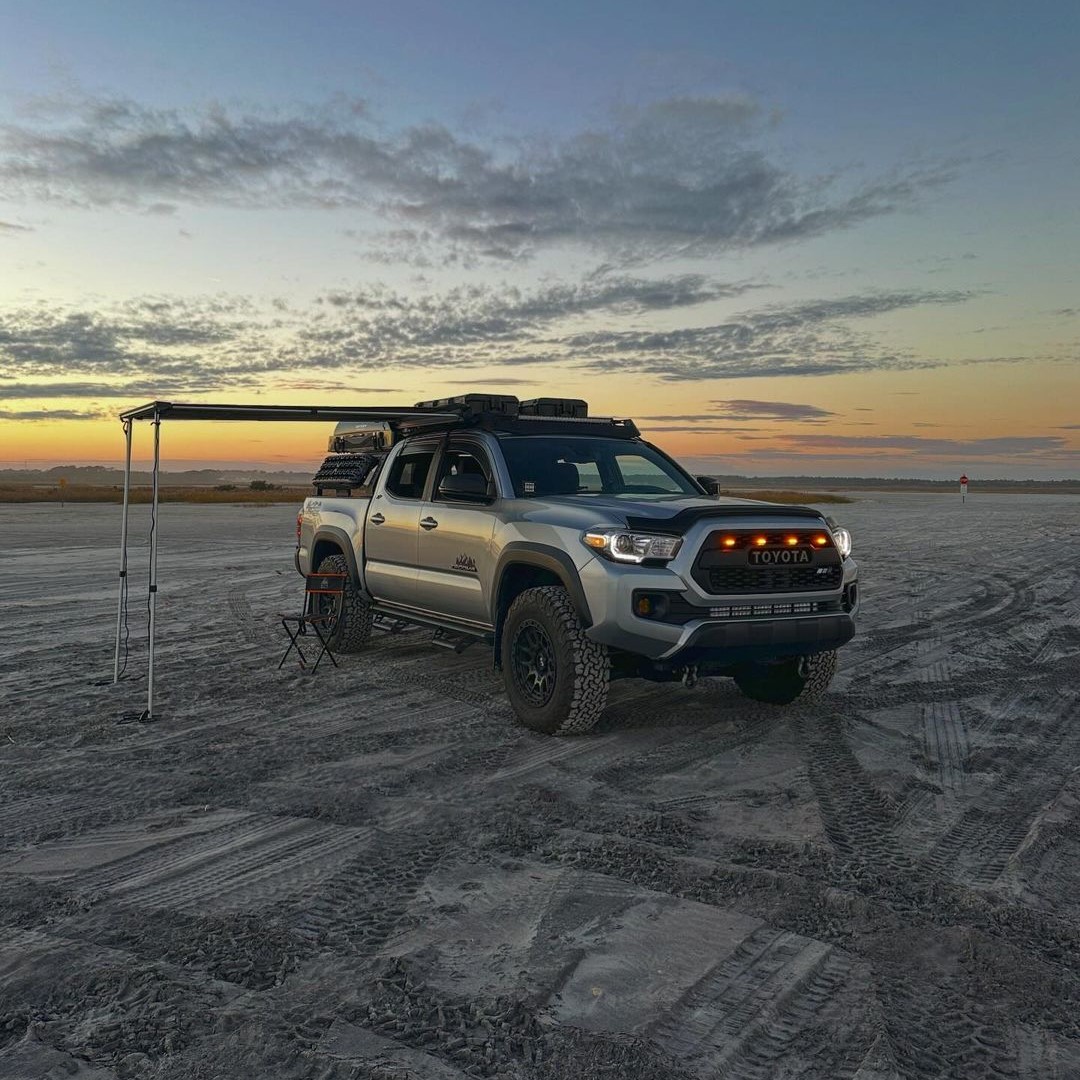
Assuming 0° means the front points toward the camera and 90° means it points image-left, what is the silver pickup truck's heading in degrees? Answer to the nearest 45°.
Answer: approximately 315°

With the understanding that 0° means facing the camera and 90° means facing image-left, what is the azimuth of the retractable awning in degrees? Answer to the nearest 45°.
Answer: approximately 90°

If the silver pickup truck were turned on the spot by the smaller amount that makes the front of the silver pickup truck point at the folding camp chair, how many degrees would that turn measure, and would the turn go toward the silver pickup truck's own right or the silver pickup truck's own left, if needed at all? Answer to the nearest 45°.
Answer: approximately 180°

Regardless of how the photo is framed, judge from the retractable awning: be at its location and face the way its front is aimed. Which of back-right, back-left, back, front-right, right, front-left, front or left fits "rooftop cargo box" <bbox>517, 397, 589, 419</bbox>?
back
